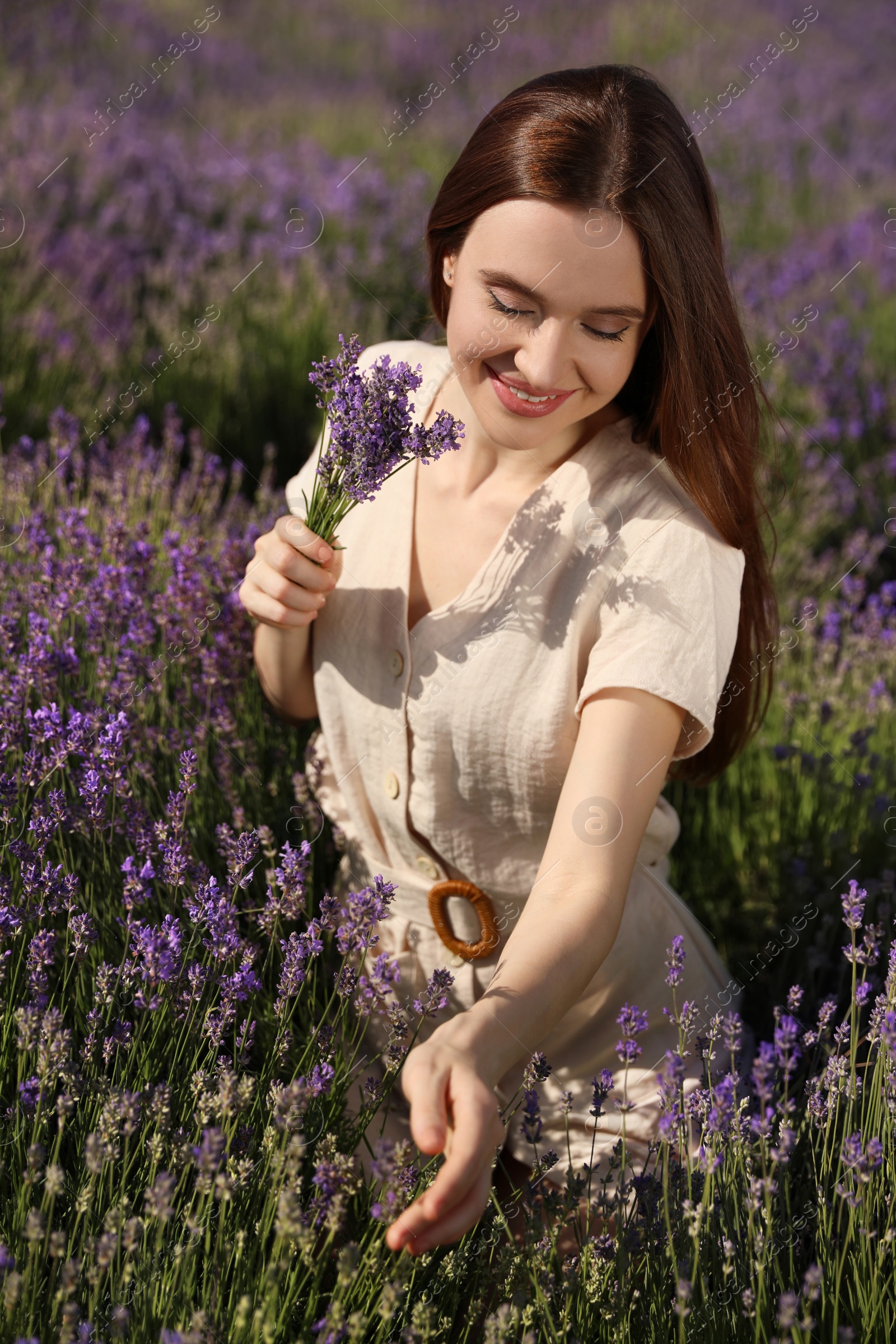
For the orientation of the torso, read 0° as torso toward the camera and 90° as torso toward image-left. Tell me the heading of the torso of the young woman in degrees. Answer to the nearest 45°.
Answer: approximately 45°

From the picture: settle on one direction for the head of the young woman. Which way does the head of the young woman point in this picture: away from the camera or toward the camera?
toward the camera
